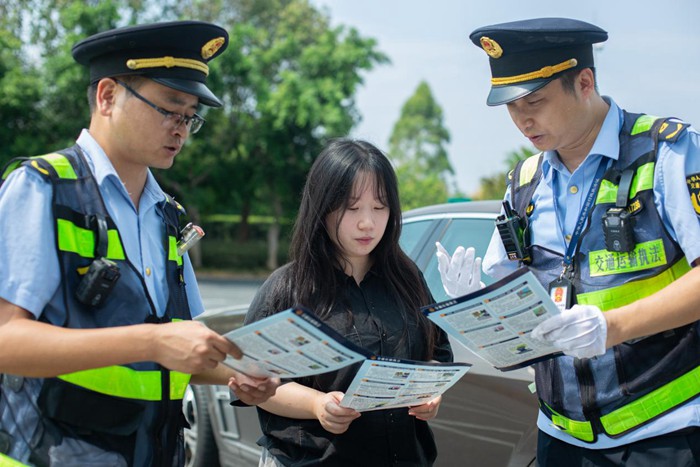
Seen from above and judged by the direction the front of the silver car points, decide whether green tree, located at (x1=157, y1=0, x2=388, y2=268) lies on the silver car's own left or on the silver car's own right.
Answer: on the silver car's own right

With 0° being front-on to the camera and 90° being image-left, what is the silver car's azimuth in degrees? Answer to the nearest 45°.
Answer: approximately 45°
